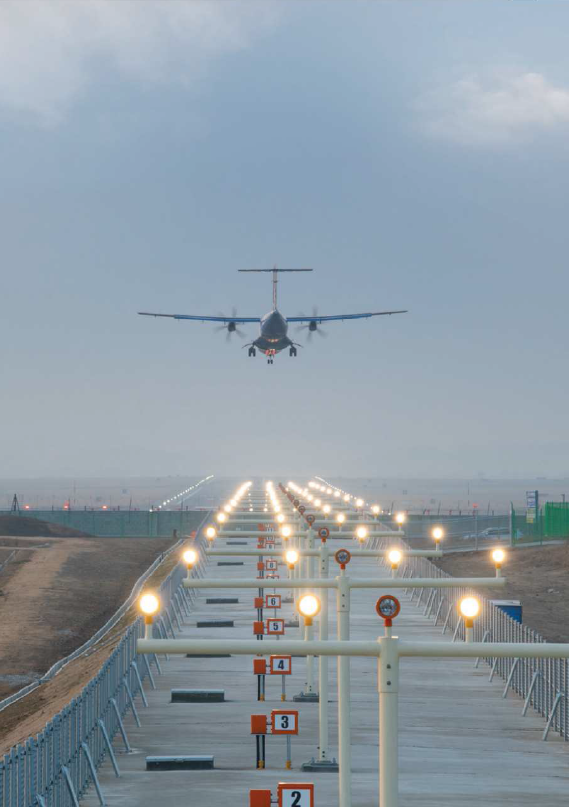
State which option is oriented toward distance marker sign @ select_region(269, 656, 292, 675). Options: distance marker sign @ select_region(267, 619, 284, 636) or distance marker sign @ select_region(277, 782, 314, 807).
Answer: distance marker sign @ select_region(267, 619, 284, 636)

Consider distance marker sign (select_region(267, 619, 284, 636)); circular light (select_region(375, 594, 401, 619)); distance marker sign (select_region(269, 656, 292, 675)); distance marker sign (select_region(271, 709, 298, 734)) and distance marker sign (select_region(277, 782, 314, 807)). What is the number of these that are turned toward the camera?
5

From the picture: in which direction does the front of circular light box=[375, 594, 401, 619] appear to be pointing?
toward the camera

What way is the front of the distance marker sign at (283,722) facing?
toward the camera

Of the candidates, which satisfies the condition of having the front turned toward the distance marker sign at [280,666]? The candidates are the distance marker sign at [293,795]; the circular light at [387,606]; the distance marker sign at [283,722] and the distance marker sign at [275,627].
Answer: the distance marker sign at [275,627]

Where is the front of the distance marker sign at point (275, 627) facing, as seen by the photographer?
facing the viewer

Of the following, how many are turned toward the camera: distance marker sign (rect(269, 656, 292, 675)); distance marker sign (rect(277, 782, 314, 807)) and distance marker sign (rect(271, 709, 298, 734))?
3

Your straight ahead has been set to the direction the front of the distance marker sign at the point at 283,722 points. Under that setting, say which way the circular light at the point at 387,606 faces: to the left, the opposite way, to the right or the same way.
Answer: the same way

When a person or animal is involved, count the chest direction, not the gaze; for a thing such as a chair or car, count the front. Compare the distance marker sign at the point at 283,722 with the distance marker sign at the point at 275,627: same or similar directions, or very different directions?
same or similar directions

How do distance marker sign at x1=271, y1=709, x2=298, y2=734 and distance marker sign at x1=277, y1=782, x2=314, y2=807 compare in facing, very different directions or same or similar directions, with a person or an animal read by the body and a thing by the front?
same or similar directions

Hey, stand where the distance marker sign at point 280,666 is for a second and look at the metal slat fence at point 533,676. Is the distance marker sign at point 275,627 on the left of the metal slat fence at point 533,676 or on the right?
left
